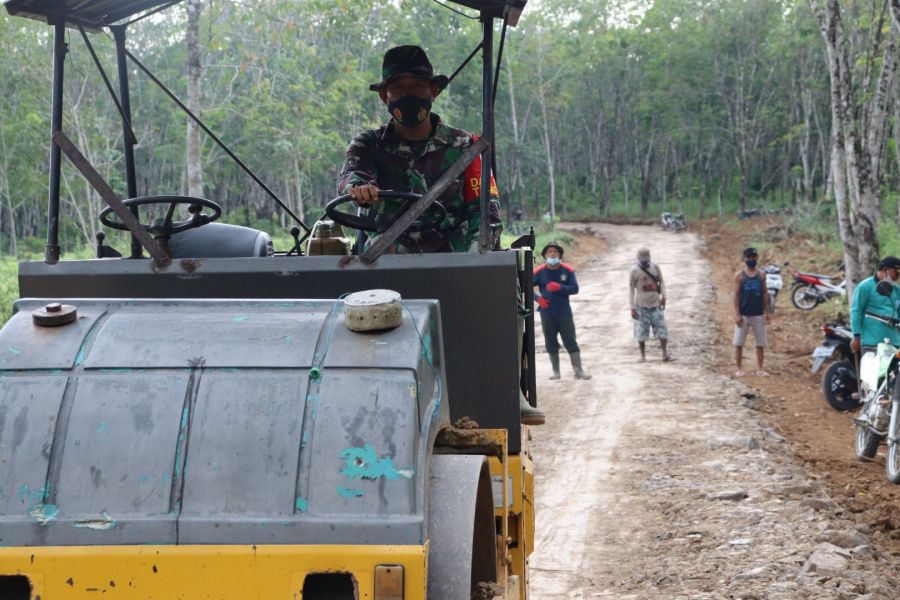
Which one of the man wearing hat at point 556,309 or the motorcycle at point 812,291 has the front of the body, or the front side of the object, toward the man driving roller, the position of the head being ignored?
the man wearing hat

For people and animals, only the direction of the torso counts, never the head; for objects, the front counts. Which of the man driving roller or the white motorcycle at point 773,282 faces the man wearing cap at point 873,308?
the white motorcycle

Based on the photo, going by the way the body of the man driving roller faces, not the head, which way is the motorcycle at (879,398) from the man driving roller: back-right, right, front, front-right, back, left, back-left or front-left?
back-left

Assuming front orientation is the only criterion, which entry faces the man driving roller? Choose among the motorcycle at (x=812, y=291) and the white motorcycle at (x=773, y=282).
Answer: the white motorcycle

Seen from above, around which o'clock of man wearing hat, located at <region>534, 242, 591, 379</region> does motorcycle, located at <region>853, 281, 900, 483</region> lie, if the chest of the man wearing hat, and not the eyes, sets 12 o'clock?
The motorcycle is roughly at 11 o'clock from the man wearing hat.

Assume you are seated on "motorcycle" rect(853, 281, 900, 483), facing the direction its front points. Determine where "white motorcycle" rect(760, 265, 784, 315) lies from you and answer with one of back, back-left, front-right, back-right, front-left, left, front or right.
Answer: back-left

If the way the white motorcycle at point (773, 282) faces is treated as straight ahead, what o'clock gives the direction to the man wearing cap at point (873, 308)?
The man wearing cap is roughly at 12 o'clock from the white motorcycle.
